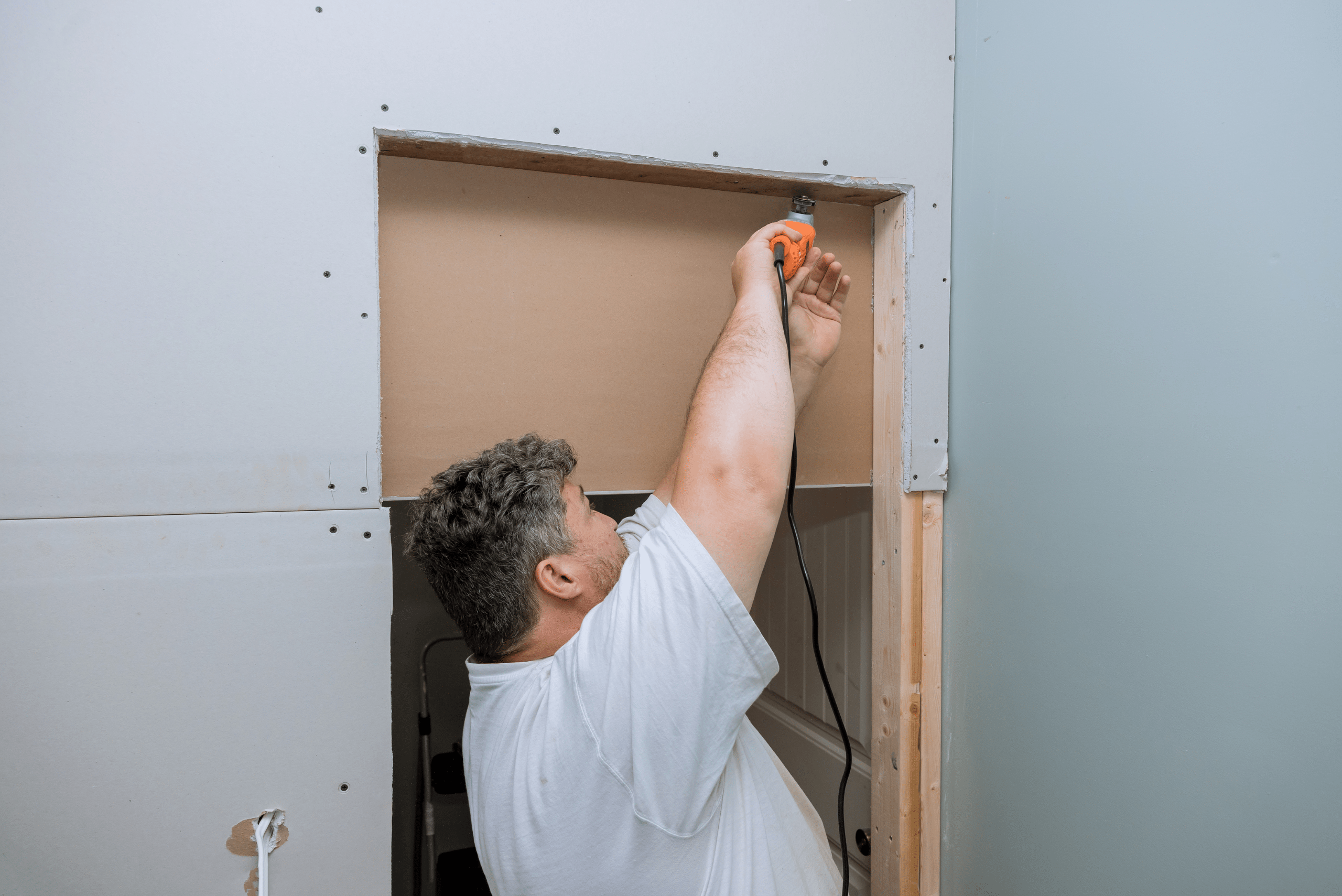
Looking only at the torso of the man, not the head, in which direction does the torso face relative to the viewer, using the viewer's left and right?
facing away from the viewer and to the right of the viewer

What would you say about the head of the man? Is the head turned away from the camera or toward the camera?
away from the camera
